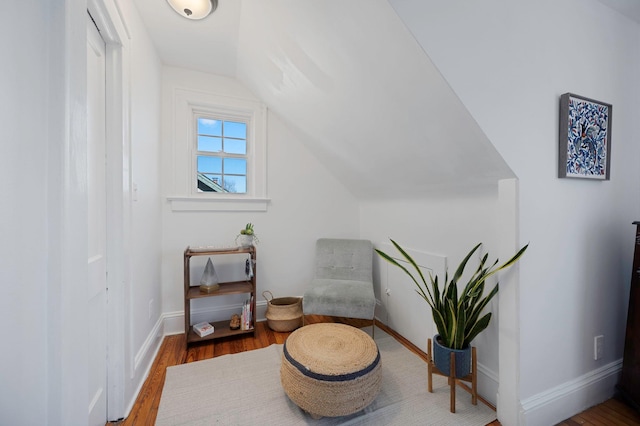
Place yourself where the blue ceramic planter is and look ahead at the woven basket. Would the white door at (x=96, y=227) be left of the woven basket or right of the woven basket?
left

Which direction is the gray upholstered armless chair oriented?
toward the camera

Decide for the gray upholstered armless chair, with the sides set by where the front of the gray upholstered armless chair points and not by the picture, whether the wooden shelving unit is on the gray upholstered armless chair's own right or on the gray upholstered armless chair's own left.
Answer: on the gray upholstered armless chair's own right

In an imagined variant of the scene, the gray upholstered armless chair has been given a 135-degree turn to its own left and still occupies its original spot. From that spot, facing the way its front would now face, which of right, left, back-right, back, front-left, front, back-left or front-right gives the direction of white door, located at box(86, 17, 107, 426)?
back

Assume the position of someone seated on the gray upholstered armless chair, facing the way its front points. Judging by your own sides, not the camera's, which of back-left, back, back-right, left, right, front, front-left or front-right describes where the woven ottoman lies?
front

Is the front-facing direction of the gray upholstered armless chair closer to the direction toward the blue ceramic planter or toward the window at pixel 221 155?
the blue ceramic planter

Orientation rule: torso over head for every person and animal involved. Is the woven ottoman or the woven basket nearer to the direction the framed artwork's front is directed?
the woven ottoman

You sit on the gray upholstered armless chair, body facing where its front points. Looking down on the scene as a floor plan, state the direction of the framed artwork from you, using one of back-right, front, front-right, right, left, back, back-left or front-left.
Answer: front-left

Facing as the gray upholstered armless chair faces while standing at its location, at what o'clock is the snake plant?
The snake plant is roughly at 11 o'clock from the gray upholstered armless chair.

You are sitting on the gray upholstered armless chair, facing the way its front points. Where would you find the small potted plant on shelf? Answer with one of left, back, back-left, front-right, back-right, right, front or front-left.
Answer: right

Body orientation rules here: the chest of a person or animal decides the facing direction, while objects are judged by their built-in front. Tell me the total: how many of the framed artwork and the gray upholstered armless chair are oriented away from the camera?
0

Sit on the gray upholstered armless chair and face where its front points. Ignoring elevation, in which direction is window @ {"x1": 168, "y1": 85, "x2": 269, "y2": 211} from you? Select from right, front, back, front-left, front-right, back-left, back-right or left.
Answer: right
